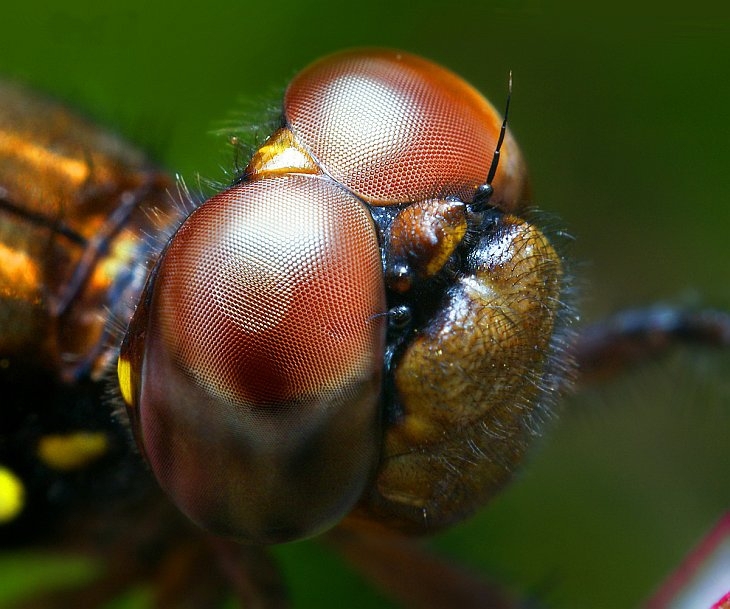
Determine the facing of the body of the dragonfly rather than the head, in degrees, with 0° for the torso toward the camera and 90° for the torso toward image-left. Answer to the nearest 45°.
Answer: approximately 315°
